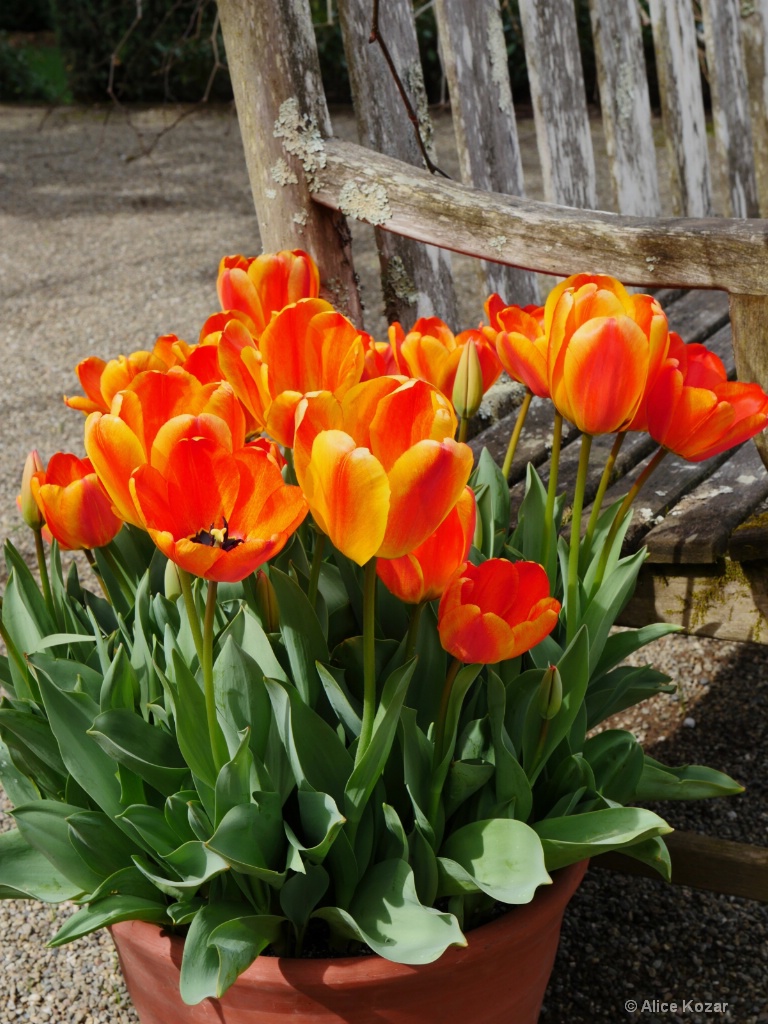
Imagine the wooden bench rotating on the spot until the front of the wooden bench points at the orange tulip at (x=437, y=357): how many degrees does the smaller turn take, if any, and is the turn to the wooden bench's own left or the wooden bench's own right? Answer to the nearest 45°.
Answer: approximately 45° to the wooden bench's own right

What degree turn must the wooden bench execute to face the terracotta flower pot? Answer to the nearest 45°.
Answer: approximately 45° to its right

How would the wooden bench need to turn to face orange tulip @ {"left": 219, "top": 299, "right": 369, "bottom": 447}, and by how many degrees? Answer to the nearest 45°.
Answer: approximately 45° to its right

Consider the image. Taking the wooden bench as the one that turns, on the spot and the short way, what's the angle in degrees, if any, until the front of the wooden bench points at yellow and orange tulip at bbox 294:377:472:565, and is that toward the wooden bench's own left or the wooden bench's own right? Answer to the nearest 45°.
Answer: approximately 45° to the wooden bench's own right

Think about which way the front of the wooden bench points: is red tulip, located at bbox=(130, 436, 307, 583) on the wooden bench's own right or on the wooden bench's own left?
on the wooden bench's own right

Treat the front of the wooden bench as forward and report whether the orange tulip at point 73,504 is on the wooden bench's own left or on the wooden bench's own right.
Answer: on the wooden bench's own right

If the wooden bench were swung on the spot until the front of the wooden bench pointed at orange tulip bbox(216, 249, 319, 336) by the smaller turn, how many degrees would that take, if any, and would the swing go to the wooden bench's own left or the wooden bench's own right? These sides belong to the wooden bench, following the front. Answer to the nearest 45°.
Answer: approximately 90° to the wooden bench's own right
